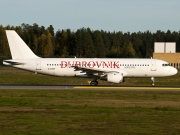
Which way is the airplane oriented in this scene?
to the viewer's right
